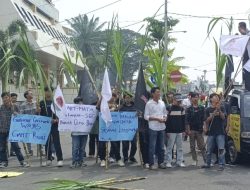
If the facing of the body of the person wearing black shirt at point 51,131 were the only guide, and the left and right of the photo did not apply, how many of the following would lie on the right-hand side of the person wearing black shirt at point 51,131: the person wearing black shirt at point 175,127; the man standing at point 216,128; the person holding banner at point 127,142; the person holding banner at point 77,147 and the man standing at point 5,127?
1

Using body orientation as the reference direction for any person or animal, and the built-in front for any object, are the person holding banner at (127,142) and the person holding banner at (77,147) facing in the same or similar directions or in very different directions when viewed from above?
same or similar directions

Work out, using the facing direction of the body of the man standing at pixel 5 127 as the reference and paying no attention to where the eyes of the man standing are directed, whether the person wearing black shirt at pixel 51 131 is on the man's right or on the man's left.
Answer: on the man's left

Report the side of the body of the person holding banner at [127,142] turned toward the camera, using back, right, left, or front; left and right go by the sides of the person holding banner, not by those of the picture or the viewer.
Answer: front

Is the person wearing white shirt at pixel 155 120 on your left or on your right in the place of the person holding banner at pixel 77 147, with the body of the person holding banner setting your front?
on your left

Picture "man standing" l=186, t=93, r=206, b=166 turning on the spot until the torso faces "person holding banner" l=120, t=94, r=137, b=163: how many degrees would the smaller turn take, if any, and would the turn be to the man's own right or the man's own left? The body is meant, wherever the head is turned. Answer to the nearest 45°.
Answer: approximately 90° to the man's own right

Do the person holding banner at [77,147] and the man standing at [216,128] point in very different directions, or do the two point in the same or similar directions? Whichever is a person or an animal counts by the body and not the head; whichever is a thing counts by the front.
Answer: same or similar directions

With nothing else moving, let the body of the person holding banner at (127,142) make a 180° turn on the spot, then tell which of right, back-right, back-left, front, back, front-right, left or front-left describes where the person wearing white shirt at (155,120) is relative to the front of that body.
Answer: back-right

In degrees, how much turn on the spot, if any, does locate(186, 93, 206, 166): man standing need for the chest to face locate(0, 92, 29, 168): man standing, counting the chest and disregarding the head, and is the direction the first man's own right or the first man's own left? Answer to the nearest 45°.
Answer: approximately 90° to the first man's own right

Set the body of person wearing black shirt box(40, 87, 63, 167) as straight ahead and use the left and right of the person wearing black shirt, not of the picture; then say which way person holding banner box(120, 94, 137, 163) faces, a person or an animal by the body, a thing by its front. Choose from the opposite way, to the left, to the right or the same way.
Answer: the same way

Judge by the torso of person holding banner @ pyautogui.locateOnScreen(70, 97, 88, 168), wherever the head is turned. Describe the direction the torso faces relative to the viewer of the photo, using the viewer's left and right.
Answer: facing the viewer

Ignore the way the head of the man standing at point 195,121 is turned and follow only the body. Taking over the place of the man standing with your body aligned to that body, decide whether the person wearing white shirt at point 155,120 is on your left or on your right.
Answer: on your right

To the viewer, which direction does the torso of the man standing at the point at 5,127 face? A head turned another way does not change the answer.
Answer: toward the camera

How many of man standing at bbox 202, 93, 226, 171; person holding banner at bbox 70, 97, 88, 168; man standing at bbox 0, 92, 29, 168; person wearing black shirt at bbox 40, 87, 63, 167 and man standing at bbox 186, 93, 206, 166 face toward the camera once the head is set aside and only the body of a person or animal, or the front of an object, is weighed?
5

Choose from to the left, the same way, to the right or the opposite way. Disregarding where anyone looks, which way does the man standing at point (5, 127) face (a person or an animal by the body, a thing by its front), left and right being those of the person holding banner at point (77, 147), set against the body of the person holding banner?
the same way

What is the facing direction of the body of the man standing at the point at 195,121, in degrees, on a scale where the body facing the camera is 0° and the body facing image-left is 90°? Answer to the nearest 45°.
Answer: approximately 0°

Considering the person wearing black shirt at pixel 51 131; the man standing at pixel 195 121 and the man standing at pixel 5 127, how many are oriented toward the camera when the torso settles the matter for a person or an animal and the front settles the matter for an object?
3

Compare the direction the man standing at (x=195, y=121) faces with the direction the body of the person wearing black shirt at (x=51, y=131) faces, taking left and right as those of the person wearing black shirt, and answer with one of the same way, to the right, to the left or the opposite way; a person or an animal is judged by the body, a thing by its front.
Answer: the same way

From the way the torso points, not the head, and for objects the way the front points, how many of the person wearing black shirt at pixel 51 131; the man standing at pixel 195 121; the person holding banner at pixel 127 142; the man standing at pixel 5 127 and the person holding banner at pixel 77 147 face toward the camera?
5

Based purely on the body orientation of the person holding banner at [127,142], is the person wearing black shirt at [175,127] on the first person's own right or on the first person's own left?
on the first person's own left

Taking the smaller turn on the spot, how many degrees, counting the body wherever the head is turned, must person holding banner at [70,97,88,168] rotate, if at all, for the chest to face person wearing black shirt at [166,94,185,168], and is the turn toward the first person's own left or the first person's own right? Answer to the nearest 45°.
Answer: approximately 90° to the first person's own left
